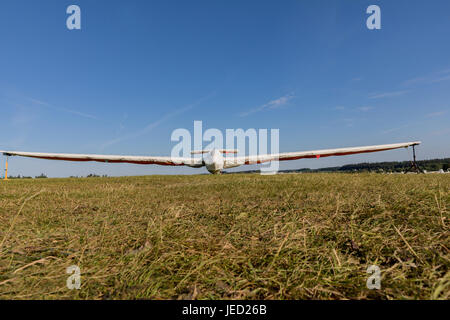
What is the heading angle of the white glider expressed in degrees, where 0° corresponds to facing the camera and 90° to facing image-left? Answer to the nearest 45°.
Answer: approximately 0°
